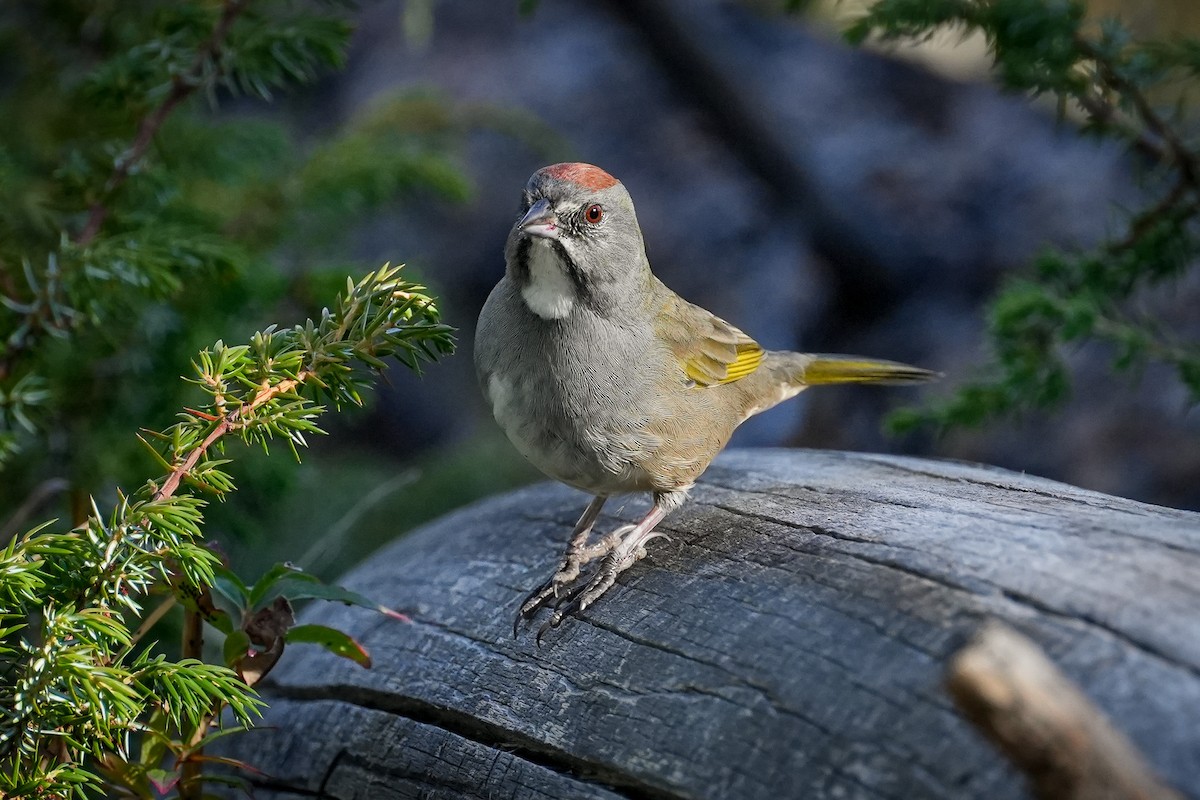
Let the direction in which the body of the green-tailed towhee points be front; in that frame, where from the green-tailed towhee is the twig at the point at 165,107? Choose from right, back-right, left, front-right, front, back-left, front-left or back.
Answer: front-right

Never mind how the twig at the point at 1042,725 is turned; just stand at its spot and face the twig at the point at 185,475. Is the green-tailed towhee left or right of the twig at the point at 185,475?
right

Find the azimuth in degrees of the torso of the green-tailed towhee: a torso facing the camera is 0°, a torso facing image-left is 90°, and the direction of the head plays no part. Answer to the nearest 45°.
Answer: approximately 45°

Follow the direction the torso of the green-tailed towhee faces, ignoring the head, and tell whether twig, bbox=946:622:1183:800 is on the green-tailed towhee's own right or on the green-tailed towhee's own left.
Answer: on the green-tailed towhee's own left

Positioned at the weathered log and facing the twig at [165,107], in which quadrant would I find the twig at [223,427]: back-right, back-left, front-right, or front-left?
front-left

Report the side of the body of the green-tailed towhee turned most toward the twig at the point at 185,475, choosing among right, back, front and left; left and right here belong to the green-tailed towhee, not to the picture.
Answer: front
